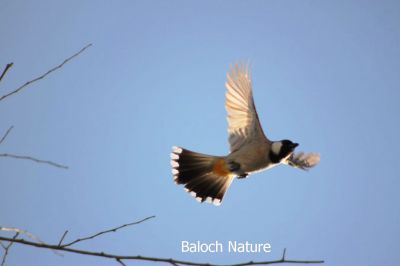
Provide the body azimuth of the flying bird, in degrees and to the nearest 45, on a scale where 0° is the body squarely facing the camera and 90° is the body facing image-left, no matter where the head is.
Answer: approximately 270°
